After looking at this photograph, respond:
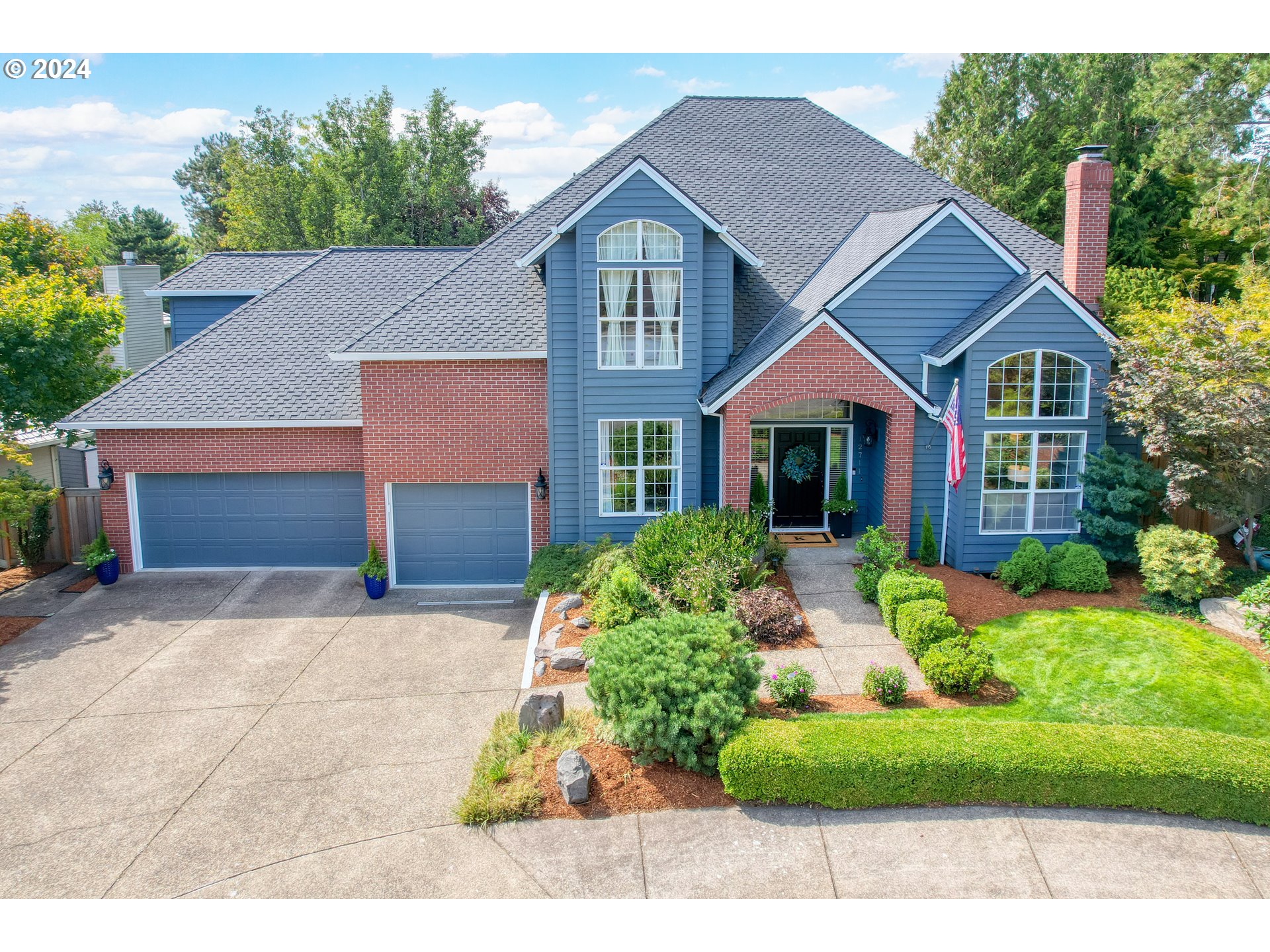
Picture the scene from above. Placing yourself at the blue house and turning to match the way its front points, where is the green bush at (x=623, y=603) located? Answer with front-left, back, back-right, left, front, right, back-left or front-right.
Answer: front

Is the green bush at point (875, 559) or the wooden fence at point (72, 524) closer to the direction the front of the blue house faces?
the green bush

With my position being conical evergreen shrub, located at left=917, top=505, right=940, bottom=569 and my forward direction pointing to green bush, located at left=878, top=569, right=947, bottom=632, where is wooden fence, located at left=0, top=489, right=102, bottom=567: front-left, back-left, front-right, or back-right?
front-right

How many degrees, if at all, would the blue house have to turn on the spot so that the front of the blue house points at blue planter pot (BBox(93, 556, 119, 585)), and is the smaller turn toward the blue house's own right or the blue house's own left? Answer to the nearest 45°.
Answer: approximately 90° to the blue house's own right

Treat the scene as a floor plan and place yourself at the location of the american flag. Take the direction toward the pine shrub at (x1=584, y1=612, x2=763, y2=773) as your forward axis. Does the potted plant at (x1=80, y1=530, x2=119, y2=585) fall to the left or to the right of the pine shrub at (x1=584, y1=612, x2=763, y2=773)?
right

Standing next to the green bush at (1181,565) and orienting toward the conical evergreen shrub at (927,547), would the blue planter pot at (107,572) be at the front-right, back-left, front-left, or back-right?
front-left

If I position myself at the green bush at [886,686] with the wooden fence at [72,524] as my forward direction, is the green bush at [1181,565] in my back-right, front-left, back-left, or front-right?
back-right

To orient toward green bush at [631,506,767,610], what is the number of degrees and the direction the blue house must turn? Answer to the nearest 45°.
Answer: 0° — it already faces it

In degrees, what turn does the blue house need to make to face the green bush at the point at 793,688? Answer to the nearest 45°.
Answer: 0° — it already faces it

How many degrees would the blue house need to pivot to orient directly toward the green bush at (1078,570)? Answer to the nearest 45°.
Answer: approximately 90° to its left

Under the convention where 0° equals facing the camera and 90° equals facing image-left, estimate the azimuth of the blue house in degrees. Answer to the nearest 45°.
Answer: approximately 0°

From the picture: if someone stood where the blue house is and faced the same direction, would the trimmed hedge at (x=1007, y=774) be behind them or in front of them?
in front

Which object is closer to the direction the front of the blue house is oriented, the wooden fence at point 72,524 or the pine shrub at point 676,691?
the pine shrub

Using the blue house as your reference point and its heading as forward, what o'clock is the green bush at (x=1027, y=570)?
The green bush is roughly at 10 o'clock from the blue house.

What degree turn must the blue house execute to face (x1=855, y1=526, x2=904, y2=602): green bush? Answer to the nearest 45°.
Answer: approximately 45° to its left

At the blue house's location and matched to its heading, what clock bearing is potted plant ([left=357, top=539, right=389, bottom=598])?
The potted plant is roughly at 1 o'clock from the blue house.
